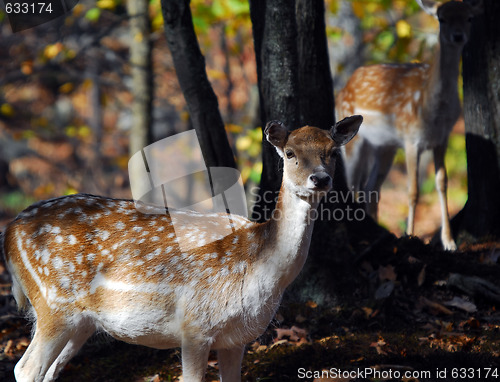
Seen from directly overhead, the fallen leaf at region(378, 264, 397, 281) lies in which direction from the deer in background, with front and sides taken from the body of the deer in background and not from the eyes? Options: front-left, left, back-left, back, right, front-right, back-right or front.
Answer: front-right

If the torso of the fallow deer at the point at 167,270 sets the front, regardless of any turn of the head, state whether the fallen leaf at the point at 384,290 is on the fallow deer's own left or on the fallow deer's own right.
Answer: on the fallow deer's own left

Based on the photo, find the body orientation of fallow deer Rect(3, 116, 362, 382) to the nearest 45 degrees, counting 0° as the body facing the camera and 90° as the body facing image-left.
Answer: approximately 315°

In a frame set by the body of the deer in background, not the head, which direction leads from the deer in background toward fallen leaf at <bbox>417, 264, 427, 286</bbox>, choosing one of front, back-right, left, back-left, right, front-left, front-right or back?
front-right

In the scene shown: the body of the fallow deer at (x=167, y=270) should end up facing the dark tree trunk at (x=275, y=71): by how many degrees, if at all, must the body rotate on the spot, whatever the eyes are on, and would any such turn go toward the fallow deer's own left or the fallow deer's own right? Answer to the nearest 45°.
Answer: approximately 90° to the fallow deer's own left

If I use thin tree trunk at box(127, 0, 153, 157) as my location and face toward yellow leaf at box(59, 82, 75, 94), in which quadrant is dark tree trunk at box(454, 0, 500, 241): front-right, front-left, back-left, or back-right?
back-right

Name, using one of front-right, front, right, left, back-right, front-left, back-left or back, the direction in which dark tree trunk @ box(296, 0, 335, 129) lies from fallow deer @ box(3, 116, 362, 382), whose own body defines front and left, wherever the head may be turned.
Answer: left

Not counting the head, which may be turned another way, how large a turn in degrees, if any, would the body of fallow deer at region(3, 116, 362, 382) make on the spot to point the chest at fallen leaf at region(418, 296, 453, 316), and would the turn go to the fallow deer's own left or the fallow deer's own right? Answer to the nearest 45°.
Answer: approximately 90° to the fallow deer's own left

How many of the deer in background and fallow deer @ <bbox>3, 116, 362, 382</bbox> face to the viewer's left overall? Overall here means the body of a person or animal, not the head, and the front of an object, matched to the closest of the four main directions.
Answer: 0

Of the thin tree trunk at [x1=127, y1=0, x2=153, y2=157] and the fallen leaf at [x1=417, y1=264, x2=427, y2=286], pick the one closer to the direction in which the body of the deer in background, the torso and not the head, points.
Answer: the fallen leaf
